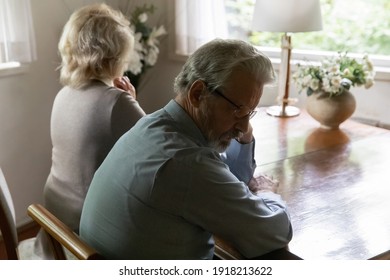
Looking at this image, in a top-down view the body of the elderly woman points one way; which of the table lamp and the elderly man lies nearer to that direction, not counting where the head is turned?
the table lamp

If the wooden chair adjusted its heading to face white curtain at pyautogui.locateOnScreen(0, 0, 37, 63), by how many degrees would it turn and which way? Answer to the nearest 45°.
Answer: approximately 90° to its left

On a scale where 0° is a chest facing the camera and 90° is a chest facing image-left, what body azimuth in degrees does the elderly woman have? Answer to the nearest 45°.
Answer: approximately 225°

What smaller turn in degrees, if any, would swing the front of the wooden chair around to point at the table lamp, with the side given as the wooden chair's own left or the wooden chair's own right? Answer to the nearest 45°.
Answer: approximately 45° to the wooden chair's own left

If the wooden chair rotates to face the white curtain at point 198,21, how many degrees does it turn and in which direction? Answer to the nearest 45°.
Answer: approximately 45° to its left

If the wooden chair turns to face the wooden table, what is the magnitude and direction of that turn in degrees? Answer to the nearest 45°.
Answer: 0° — it already faces it

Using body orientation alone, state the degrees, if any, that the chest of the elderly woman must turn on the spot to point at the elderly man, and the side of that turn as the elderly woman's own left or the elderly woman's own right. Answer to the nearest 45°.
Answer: approximately 135° to the elderly woman's own right

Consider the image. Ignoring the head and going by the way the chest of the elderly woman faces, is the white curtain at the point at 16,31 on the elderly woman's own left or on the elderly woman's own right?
on the elderly woman's own left

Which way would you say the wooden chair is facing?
to the viewer's right

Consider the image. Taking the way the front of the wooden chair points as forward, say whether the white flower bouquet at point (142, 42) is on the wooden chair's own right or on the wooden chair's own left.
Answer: on the wooden chair's own left

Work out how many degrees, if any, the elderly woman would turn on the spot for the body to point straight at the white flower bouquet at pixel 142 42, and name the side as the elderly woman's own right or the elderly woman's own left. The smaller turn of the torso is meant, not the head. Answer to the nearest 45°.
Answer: approximately 45° to the elderly woman's own left

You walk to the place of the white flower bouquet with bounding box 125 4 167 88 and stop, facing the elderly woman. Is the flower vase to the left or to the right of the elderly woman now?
left
